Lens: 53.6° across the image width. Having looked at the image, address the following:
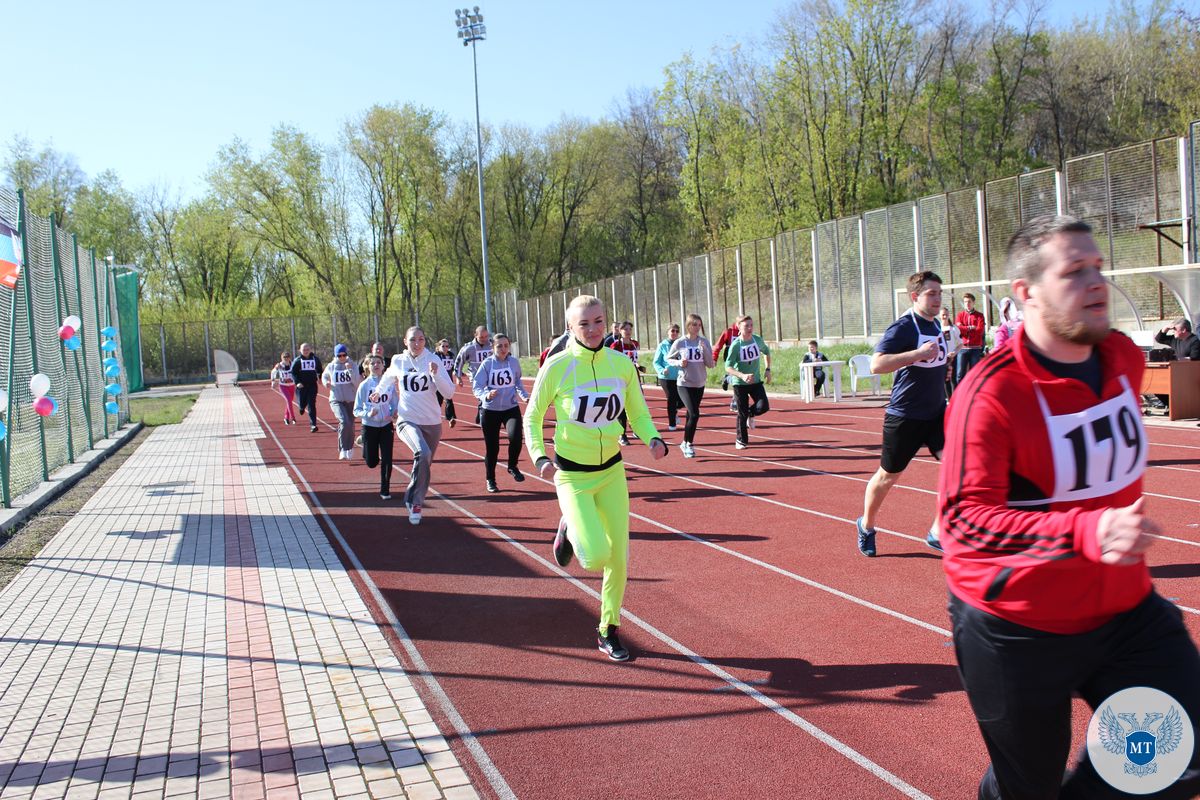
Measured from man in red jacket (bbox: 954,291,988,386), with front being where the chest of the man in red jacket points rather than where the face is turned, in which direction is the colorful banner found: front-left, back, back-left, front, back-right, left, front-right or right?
front-right

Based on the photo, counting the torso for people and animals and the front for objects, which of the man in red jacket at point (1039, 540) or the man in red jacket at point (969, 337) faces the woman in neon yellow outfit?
the man in red jacket at point (969, 337)

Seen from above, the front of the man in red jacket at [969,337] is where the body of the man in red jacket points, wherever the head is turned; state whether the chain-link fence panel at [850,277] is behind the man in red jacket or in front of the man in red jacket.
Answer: behind

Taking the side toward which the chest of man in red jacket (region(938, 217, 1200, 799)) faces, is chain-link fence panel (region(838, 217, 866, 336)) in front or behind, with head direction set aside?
behind

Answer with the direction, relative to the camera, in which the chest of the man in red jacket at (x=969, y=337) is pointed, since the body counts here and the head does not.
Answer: toward the camera

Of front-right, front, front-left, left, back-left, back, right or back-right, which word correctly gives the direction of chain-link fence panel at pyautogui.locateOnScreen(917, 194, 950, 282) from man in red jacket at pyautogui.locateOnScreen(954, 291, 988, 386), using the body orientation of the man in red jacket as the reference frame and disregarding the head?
back

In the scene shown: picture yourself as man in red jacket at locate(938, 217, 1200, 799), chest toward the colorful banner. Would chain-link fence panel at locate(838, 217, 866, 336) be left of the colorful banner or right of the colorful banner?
right

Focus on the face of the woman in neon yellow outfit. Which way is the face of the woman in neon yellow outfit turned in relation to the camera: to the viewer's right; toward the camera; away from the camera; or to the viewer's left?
toward the camera

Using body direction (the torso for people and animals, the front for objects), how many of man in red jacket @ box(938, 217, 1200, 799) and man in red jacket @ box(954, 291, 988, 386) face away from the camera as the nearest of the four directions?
0

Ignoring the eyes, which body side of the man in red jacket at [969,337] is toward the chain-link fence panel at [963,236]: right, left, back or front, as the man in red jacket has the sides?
back

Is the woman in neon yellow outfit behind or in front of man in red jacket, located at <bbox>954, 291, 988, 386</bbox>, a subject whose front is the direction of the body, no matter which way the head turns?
in front

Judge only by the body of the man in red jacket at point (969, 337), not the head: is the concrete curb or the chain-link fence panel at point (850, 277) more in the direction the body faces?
the concrete curb

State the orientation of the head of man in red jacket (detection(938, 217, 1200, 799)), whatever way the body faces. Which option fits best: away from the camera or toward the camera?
toward the camera

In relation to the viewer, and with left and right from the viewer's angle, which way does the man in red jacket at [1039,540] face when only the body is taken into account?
facing the viewer and to the right of the viewer

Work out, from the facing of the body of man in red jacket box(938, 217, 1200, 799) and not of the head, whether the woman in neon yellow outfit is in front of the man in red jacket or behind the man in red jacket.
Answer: behind

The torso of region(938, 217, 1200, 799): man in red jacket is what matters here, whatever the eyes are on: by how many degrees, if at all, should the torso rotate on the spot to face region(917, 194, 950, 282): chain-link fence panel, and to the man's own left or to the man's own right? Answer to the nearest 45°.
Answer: approximately 135° to the man's own left
